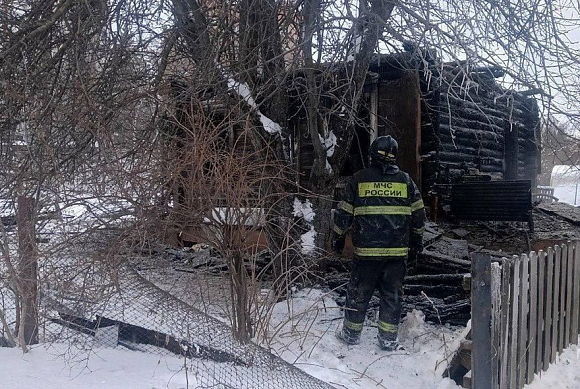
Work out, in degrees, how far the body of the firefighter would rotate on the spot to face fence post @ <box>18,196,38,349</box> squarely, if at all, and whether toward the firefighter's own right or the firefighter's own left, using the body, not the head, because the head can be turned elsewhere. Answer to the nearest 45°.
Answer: approximately 90° to the firefighter's own left

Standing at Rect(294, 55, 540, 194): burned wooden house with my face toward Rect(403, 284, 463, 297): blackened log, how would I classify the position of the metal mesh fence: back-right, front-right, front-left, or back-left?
front-right

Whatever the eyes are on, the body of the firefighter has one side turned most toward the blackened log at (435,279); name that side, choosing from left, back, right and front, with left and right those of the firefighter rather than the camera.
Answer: front

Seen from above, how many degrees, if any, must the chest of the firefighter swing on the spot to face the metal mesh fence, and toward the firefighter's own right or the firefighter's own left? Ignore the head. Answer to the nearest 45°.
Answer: approximately 90° to the firefighter's own left

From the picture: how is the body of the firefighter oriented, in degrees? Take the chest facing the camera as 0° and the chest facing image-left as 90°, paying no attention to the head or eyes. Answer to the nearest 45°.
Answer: approximately 180°

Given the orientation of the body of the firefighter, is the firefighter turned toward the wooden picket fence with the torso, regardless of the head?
no

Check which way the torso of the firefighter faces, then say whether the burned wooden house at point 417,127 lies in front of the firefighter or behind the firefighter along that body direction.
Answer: in front

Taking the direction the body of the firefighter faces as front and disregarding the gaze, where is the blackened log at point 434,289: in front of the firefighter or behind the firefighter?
in front

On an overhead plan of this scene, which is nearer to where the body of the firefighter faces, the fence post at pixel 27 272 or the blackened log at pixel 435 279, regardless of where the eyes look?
the blackened log

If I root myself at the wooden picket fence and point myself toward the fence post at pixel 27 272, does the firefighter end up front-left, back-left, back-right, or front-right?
front-right
